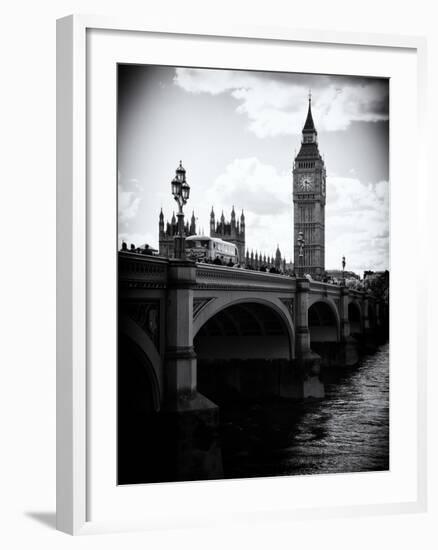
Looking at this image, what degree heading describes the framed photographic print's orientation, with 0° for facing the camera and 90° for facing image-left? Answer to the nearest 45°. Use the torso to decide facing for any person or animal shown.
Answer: approximately 315°
